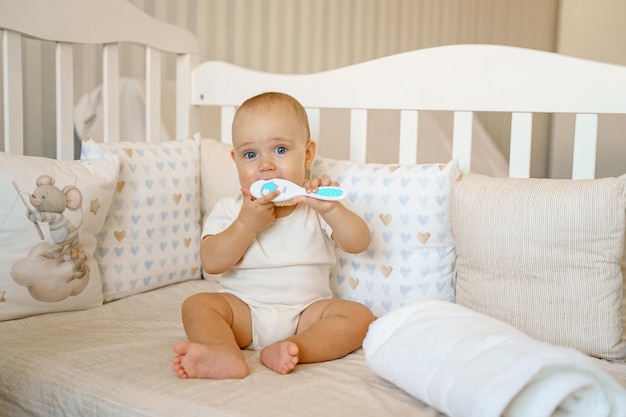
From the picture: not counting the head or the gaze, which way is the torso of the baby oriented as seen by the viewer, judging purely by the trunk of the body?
toward the camera
